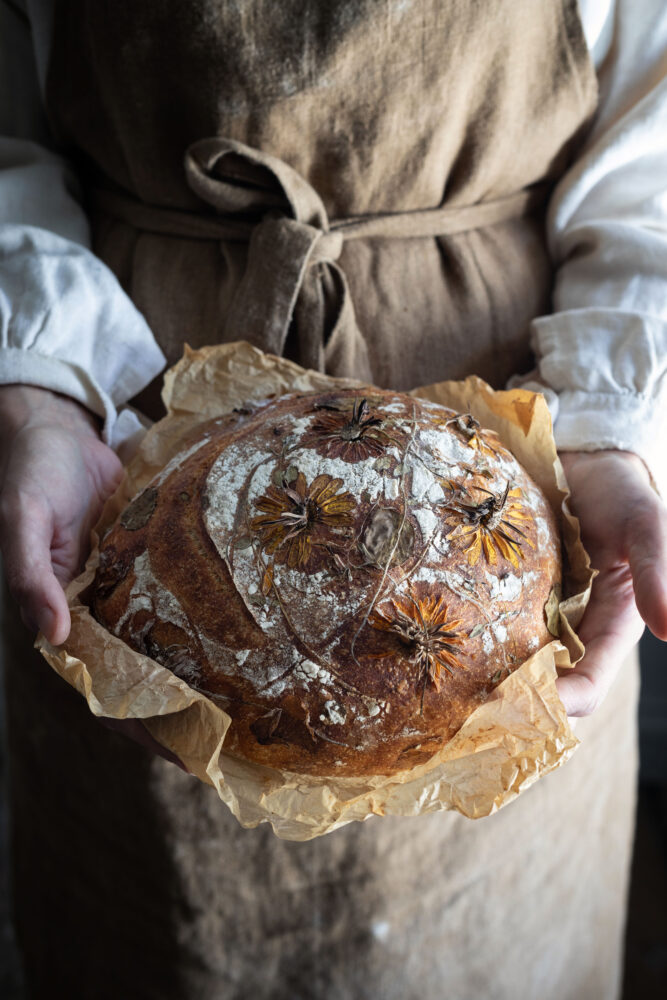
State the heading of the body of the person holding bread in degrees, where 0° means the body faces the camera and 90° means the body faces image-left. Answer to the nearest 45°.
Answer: approximately 0°
